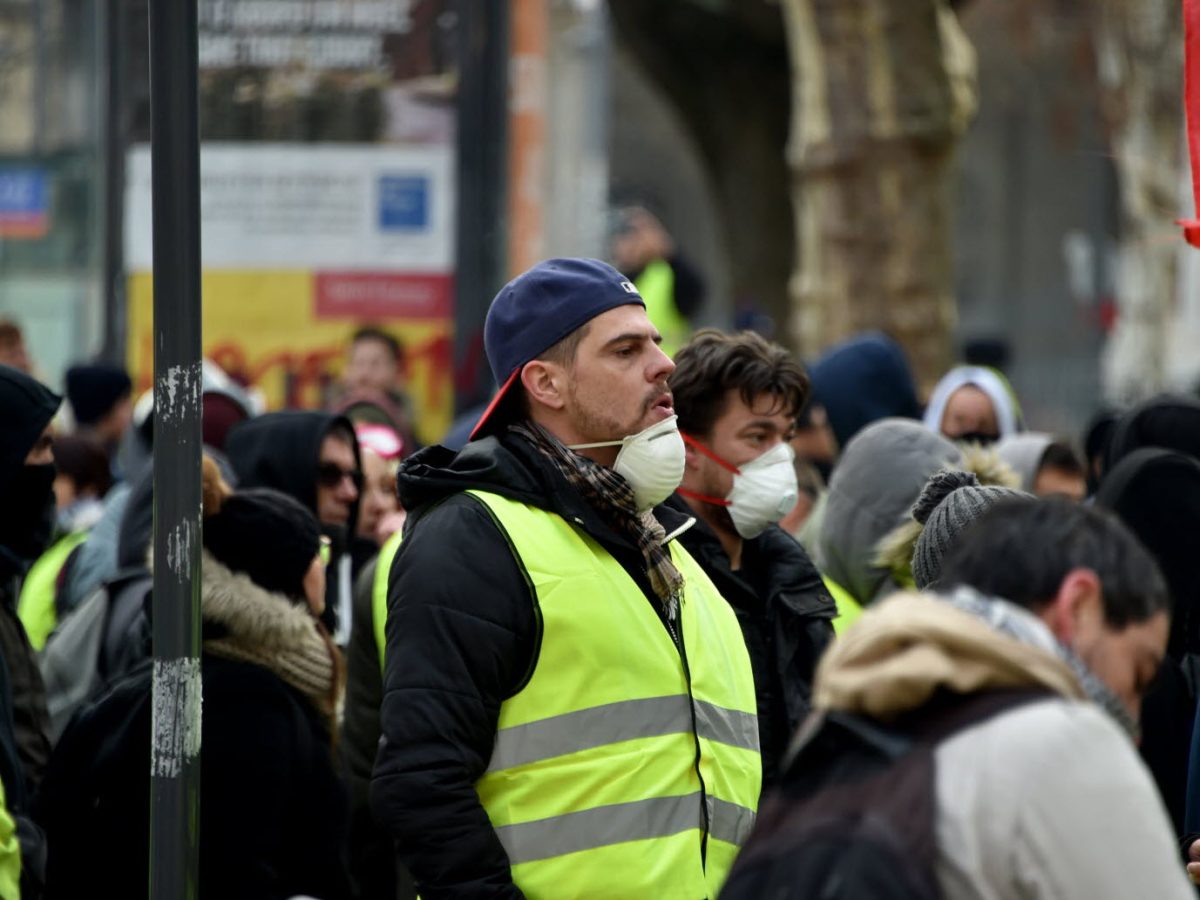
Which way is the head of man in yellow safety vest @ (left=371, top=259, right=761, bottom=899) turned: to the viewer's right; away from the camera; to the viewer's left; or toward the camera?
to the viewer's right

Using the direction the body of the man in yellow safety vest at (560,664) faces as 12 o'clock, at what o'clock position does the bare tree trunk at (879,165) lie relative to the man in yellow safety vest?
The bare tree trunk is roughly at 8 o'clock from the man in yellow safety vest.

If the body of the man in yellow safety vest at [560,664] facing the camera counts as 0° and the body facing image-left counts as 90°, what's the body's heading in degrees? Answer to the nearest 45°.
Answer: approximately 315°

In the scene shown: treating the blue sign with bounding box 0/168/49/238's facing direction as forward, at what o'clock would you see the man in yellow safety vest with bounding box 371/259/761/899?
The man in yellow safety vest is roughly at 12 o'clock from the blue sign.

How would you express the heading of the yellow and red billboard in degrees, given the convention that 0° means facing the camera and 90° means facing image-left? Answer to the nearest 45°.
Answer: approximately 0°

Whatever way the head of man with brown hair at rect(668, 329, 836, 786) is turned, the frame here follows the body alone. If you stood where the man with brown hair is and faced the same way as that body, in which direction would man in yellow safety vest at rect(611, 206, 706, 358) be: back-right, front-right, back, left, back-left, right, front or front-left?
back-left

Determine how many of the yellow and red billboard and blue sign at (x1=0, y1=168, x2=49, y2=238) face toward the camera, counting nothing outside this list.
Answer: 2

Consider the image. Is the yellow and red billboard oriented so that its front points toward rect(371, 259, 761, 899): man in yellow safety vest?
yes

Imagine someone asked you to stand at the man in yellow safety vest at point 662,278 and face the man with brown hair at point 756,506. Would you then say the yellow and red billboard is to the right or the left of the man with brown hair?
right
